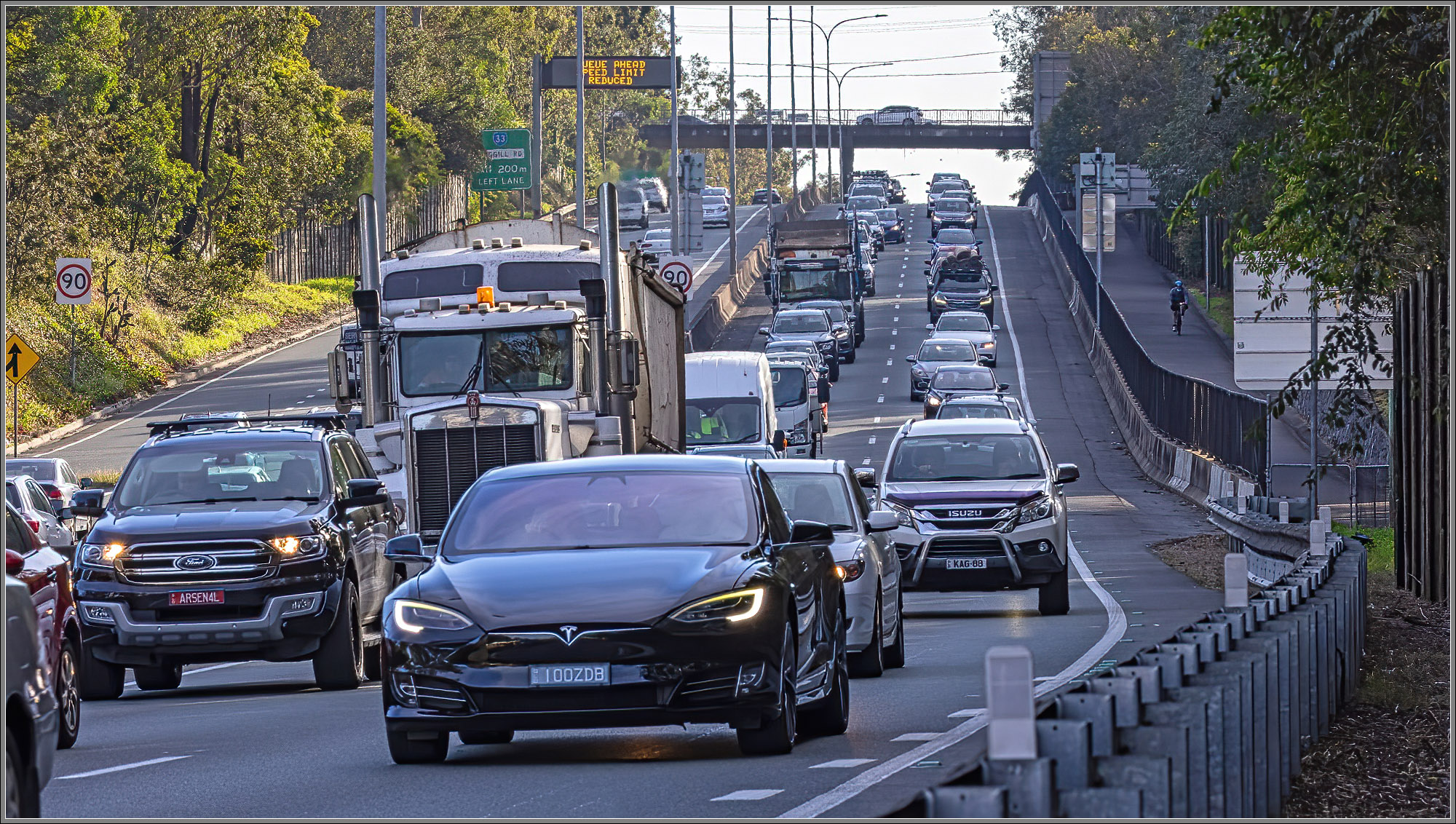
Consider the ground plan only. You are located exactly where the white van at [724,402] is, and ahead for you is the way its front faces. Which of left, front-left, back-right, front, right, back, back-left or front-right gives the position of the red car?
front

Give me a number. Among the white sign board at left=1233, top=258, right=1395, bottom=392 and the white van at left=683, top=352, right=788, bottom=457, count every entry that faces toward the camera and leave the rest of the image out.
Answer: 1

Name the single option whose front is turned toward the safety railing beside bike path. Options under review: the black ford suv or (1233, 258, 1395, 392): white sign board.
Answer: the white sign board

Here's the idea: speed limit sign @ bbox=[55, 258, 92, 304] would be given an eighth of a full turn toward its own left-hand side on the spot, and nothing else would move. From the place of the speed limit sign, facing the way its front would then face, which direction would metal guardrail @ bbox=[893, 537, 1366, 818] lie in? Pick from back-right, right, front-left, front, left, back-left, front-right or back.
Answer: front-right

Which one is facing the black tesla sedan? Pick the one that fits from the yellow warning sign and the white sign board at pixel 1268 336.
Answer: the yellow warning sign

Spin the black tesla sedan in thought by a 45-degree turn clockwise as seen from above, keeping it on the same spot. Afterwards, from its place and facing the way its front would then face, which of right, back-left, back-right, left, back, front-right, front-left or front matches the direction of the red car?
right

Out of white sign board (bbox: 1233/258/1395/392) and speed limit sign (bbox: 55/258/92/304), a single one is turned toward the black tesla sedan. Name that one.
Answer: the speed limit sign

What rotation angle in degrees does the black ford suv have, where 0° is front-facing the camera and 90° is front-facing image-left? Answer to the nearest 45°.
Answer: approximately 0°

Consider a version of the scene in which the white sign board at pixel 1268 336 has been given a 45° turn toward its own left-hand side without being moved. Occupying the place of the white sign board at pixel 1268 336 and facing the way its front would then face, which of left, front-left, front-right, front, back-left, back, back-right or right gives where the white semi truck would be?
left

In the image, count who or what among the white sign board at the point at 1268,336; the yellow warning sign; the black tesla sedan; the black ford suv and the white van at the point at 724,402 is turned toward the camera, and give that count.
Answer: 4

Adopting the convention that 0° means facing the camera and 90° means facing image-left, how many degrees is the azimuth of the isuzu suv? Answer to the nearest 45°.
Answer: approximately 0°

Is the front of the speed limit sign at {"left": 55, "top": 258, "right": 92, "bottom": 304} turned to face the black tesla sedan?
yes

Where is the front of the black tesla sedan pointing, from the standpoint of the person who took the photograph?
facing the viewer
